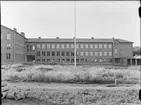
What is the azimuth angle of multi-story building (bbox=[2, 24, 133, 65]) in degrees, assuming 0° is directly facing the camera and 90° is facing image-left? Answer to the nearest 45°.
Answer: approximately 0°
